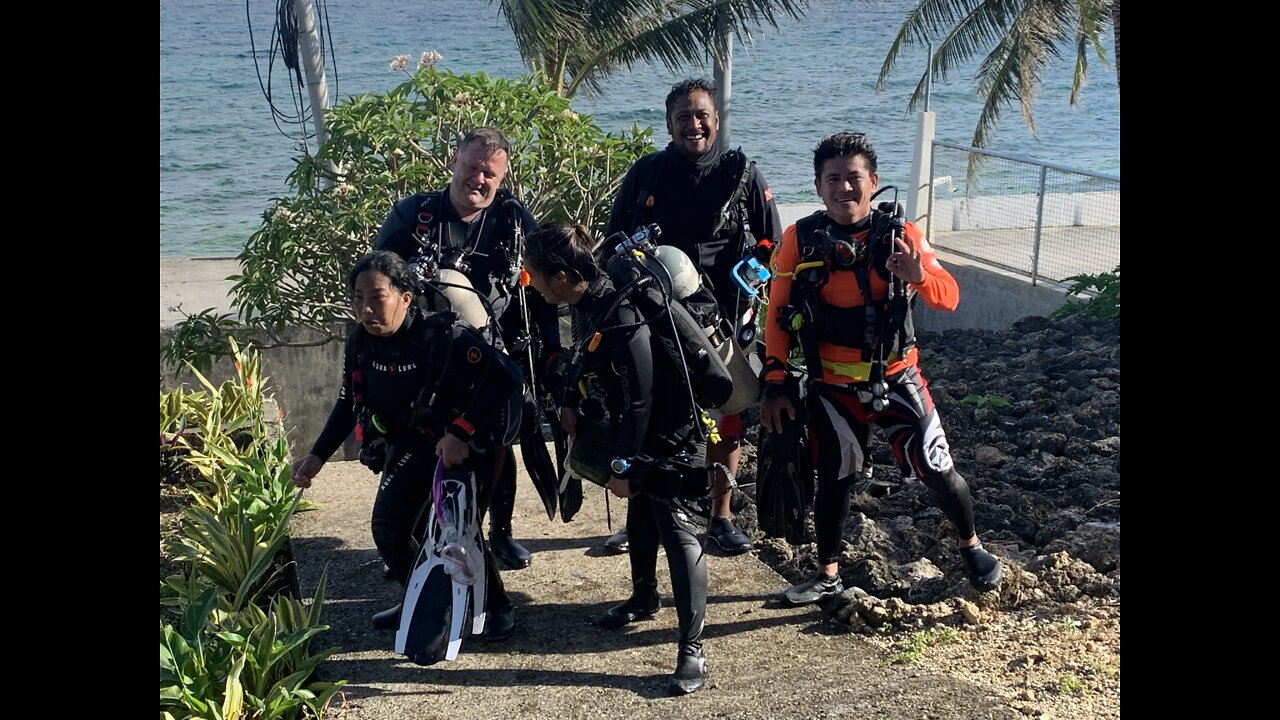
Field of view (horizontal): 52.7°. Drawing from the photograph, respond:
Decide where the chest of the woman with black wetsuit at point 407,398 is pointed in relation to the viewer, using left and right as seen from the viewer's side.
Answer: facing the viewer and to the left of the viewer

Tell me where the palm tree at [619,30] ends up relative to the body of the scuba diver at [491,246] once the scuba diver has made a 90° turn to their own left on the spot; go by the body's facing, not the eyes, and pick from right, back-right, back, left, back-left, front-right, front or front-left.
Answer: left

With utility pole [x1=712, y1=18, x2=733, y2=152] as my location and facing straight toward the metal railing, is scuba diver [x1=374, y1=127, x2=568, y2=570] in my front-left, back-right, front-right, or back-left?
front-right

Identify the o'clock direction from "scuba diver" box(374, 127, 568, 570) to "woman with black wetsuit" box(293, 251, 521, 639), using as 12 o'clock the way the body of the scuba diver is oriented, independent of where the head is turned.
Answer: The woman with black wetsuit is roughly at 1 o'clock from the scuba diver.

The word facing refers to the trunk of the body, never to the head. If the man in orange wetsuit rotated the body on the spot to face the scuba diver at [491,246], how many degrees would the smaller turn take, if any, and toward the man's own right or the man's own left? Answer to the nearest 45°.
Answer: approximately 90° to the man's own right

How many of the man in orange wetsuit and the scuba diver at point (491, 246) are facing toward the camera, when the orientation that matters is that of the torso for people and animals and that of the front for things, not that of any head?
2

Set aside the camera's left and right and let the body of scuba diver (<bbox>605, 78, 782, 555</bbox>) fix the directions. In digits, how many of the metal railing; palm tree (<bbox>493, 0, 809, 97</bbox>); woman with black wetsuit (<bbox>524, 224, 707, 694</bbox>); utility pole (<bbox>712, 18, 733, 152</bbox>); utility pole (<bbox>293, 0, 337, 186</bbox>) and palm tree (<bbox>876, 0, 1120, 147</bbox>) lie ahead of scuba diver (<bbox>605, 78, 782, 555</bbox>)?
1

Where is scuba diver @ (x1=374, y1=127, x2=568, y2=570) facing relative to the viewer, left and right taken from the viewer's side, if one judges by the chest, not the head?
facing the viewer

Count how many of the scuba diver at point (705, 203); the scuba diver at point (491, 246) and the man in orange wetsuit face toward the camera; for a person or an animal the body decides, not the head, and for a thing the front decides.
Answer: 3

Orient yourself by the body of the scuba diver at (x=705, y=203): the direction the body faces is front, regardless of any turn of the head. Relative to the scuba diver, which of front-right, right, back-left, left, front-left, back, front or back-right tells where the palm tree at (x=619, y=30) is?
back

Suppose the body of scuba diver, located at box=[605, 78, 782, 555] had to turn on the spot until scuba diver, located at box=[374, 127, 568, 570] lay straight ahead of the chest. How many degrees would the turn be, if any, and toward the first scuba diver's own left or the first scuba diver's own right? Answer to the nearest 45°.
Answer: approximately 90° to the first scuba diver's own right

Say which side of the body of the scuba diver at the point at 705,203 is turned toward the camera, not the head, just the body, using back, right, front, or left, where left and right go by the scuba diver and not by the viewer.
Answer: front

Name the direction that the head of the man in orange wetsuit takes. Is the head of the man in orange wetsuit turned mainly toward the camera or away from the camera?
toward the camera

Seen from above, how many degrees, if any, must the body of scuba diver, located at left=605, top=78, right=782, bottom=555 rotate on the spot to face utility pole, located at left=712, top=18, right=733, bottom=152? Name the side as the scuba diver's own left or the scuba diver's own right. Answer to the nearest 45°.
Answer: approximately 180°

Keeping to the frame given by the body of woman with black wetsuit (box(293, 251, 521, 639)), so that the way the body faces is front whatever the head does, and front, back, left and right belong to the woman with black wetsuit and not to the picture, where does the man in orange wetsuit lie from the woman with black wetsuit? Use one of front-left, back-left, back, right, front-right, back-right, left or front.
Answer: back-left

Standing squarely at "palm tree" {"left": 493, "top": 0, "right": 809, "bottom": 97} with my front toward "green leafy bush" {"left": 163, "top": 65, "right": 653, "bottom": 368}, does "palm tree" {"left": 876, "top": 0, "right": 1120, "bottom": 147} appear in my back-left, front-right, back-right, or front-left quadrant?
back-left

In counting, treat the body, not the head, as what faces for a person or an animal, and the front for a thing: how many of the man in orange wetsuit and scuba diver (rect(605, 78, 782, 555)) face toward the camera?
2

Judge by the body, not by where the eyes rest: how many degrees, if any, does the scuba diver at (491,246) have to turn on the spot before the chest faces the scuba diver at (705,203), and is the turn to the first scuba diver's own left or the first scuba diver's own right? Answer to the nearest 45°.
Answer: approximately 90° to the first scuba diver's own left

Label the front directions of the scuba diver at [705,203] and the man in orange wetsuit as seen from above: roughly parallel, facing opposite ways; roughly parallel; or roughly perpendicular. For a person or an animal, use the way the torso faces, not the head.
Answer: roughly parallel

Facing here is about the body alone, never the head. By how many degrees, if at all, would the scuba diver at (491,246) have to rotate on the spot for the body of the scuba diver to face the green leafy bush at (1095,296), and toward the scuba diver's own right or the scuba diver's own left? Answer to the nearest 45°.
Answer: approximately 135° to the scuba diver's own left

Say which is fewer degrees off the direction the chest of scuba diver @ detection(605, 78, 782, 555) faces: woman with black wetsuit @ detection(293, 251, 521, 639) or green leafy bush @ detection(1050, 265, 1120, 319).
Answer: the woman with black wetsuit
